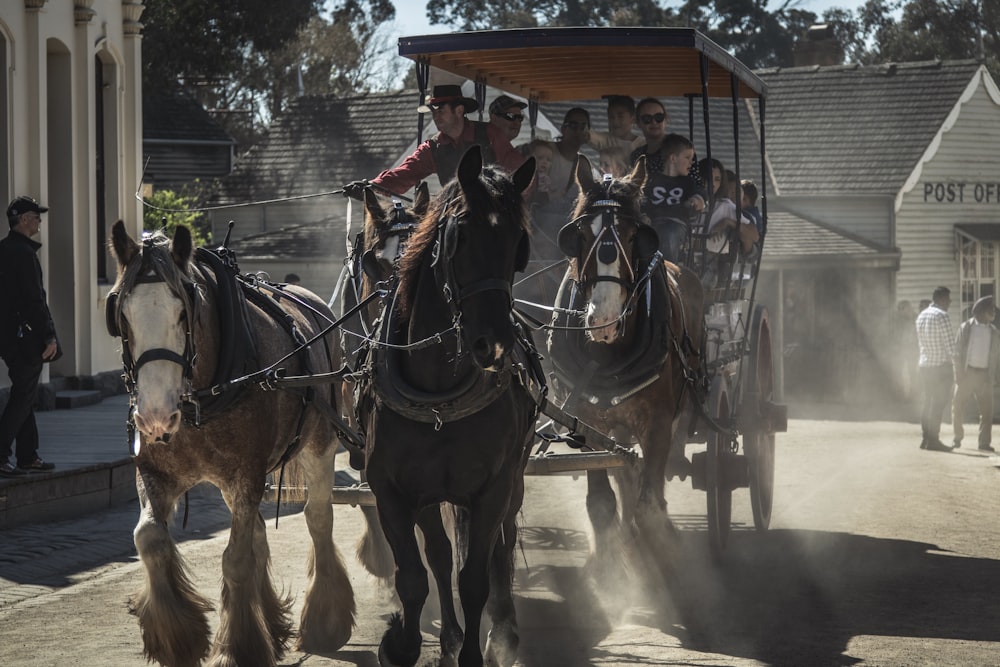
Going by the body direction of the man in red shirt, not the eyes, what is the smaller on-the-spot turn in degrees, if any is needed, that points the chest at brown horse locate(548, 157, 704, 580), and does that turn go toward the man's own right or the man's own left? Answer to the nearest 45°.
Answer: approximately 90° to the man's own left

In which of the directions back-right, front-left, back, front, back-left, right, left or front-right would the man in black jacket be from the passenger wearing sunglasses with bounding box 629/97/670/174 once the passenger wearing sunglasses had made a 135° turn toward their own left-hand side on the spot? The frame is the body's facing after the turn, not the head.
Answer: back-left

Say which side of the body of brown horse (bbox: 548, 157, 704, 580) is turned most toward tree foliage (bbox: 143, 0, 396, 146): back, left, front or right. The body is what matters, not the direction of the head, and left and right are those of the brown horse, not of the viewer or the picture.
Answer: back

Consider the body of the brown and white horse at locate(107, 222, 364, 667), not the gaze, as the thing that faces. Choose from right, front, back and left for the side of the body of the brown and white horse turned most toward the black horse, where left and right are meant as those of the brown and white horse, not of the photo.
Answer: left

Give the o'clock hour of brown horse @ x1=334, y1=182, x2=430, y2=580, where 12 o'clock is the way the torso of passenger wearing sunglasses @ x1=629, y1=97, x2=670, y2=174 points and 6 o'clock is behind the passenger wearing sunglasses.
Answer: The brown horse is roughly at 1 o'clock from the passenger wearing sunglasses.

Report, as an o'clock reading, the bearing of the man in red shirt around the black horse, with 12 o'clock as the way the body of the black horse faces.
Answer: The man in red shirt is roughly at 6 o'clock from the black horse.

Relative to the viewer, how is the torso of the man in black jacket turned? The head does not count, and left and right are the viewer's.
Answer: facing to the right of the viewer

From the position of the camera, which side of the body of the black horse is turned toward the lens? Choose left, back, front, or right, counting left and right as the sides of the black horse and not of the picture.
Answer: front

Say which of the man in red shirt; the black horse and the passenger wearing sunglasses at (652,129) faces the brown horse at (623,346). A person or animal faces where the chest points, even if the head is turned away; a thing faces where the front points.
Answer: the passenger wearing sunglasses

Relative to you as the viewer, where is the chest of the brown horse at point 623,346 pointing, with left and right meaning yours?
facing the viewer

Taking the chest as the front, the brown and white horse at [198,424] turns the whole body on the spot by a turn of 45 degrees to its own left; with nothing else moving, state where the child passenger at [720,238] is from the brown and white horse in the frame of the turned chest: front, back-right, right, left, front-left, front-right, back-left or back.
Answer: back-left

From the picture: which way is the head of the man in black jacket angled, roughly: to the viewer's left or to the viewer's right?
to the viewer's right

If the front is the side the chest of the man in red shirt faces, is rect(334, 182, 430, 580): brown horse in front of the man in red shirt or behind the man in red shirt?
in front

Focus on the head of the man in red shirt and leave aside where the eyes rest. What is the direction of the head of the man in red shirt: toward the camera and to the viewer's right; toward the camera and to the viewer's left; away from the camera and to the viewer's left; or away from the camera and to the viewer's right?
toward the camera and to the viewer's left

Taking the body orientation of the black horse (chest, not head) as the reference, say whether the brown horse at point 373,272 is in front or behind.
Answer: behind
